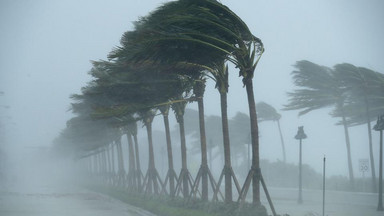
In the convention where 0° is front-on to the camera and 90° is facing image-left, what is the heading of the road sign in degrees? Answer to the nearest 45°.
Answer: approximately 0°

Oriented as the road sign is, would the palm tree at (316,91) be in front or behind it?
behind

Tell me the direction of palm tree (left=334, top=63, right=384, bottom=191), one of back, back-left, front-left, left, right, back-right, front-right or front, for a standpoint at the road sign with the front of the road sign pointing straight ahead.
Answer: back

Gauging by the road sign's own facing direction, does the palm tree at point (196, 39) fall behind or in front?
in front

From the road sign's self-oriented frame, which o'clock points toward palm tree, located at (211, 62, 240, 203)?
The palm tree is roughly at 1 o'clock from the road sign.
